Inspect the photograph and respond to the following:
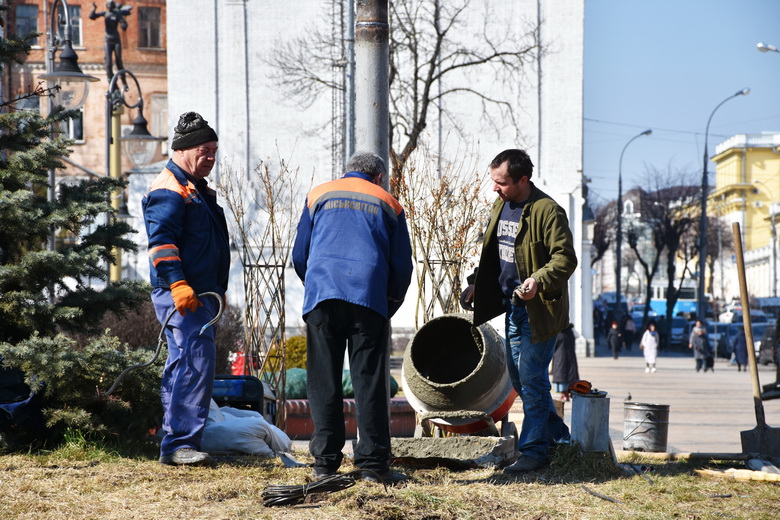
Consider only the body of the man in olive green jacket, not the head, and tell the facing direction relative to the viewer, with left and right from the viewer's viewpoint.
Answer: facing the viewer and to the left of the viewer

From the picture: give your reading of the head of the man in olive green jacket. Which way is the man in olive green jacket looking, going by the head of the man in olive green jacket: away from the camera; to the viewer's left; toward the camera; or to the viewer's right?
to the viewer's left

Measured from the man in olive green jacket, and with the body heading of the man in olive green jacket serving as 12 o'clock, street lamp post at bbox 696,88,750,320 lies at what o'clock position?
The street lamp post is roughly at 5 o'clock from the man in olive green jacket.

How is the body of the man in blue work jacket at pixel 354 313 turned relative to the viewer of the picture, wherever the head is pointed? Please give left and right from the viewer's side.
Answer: facing away from the viewer

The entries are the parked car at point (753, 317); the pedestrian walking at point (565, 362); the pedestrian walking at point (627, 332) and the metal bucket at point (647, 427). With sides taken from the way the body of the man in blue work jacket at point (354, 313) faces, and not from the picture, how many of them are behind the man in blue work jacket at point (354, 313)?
0

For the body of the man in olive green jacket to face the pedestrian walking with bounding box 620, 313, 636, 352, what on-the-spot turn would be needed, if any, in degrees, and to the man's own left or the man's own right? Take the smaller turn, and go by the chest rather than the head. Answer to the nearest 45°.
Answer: approximately 135° to the man's own right

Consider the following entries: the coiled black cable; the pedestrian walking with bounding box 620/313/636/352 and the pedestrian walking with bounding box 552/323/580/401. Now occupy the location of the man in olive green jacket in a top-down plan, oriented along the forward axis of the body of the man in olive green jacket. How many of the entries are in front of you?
1

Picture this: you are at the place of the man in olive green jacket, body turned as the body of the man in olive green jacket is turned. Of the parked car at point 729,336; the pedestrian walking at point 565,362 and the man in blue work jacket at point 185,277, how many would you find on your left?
0

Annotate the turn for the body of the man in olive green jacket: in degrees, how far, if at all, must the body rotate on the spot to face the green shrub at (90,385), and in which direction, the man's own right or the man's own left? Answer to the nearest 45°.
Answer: approximately 45° to the man's own right

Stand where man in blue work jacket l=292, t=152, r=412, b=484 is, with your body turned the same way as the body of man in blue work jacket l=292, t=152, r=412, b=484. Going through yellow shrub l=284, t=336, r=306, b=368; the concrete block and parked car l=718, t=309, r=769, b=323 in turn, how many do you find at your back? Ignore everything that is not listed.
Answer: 0

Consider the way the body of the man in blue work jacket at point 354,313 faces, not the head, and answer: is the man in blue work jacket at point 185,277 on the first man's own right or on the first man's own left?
on the first man's own left

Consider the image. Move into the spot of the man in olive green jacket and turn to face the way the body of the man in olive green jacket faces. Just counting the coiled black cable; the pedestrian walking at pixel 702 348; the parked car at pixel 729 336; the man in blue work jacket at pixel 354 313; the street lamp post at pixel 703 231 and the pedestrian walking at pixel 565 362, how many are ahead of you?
2

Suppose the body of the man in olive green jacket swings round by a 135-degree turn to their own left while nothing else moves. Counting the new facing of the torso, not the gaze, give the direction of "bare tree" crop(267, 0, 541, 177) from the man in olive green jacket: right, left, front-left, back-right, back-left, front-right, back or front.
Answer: left

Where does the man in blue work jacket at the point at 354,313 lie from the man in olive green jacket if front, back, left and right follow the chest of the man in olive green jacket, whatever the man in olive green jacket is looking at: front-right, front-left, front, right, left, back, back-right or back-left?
front

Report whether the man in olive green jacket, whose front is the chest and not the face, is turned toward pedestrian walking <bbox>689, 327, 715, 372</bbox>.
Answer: no

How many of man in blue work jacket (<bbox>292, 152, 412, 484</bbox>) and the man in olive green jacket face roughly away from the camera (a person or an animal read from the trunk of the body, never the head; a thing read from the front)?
1

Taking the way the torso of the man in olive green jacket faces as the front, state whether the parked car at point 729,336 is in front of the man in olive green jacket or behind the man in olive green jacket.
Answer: behind

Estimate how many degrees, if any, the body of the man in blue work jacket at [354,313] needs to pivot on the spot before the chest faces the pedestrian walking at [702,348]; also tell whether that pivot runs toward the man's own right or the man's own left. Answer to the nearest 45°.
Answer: approximately 45° to the man's own right

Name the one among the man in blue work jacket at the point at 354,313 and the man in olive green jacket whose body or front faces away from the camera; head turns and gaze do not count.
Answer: the man in blue work jacket
